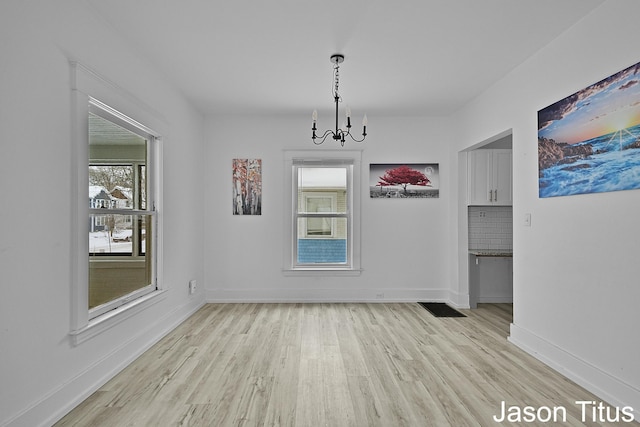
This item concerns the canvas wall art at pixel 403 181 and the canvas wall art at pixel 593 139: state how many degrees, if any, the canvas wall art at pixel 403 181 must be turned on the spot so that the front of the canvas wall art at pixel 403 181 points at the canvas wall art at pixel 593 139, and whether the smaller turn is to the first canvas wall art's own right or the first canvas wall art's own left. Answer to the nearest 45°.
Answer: approximately 45° to the first canvas wall art's own left

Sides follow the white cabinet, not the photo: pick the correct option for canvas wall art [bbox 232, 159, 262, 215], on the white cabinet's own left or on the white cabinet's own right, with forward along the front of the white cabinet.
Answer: on the white cabinet's own right

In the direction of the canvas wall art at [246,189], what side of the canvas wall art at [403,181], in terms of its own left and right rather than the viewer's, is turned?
right

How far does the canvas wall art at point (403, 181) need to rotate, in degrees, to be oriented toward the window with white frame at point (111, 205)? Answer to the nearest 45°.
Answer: approximately 45° to its right

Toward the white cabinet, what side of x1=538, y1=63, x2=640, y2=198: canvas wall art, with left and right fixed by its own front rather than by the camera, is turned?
right

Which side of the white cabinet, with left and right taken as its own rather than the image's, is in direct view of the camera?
front

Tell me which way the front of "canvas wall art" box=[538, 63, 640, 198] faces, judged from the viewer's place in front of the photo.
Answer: facing the viewer and to the left of the viewer

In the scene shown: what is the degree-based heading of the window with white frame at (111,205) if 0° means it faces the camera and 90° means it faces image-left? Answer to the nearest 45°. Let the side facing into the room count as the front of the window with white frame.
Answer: approximately 315°

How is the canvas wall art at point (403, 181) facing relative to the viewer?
toward the camera

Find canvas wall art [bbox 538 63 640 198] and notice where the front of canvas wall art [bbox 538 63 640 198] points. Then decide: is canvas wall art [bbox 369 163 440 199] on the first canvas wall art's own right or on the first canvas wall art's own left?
on the first canvas wall art's own right

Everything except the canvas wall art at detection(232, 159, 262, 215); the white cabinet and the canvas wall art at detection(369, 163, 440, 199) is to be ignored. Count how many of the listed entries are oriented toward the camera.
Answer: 3

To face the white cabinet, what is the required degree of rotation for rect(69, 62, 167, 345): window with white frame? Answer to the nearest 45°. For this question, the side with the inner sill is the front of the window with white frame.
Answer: approximately 45° to its left

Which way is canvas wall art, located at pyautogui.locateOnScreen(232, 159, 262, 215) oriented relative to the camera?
toward the camera

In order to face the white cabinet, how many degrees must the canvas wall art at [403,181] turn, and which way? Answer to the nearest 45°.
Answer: approximately 90° to its left
